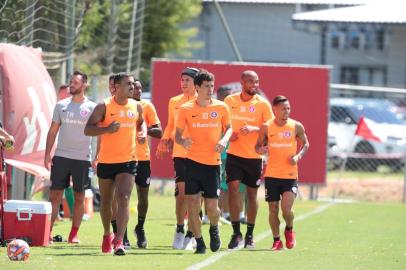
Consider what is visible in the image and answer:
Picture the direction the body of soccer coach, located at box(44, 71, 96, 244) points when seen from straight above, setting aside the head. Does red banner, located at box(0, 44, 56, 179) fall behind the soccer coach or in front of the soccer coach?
behind

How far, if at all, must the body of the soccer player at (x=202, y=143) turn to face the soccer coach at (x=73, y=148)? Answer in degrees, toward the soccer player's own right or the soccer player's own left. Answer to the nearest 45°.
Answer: approximately 135° to the soccer player's own right

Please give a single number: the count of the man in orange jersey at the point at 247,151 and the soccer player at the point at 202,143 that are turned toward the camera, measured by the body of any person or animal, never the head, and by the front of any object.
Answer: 2

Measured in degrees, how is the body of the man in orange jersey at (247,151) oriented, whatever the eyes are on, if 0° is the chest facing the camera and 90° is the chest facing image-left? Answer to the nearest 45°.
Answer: approximately 0°

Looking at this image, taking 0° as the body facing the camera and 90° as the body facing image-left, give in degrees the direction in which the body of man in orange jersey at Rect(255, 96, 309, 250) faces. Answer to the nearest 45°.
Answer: approximately 0°

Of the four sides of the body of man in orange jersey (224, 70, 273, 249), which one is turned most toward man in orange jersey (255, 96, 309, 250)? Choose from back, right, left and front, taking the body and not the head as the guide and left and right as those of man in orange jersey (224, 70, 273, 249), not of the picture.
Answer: left
